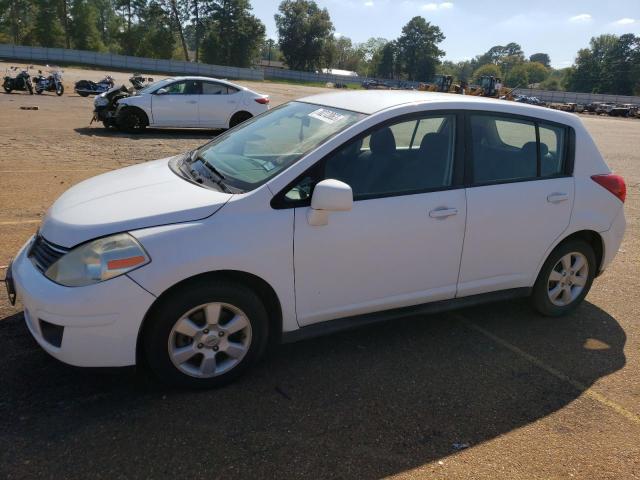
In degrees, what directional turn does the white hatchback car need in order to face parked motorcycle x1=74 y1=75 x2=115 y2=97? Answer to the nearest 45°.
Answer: approximately 90° to its right

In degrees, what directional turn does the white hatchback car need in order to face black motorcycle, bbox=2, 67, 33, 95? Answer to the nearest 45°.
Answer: approximately 90° to its right

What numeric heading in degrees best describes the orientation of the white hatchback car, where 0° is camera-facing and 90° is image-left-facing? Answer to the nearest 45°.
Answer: approximately 45°

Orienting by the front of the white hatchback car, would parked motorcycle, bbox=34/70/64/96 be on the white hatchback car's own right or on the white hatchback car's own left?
on the white hatchback car's own right

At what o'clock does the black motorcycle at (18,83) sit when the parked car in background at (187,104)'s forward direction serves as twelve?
The black motorcycle is roughly at 2 o'clock from the parked car in background.

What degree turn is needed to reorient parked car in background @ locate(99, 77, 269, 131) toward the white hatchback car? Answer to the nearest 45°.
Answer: approximately 90° to its left

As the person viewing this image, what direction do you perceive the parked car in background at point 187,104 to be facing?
facing to the left of the viewer

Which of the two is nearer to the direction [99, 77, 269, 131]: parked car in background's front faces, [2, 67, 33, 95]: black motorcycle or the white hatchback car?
the black motorcycle

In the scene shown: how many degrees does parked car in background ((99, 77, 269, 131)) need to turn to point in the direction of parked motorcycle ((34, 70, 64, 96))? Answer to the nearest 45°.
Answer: approximately 45° to its right

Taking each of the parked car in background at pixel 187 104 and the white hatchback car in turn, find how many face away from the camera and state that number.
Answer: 0

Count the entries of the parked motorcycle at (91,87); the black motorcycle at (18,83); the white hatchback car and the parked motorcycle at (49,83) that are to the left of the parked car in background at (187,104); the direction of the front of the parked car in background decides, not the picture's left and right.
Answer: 1
